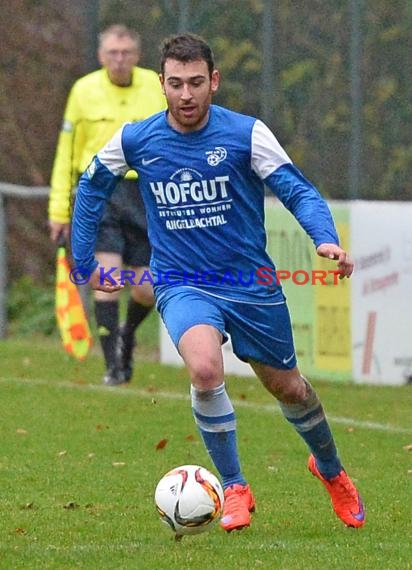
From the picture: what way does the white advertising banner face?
toward the camera

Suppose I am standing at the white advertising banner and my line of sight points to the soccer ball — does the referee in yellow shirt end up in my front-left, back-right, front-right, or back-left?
front-right

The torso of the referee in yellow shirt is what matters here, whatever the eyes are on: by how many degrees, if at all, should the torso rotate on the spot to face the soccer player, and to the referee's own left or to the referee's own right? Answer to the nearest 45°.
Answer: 0° — they already face them

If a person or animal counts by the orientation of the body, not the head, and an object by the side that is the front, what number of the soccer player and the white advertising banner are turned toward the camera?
2

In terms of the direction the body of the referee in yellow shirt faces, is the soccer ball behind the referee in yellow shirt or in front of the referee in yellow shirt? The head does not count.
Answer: in front

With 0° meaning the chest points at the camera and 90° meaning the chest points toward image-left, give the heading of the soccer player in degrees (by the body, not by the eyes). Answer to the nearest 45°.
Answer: approximately 0°

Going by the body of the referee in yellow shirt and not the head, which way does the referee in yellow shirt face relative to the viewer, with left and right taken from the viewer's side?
facing the viewer

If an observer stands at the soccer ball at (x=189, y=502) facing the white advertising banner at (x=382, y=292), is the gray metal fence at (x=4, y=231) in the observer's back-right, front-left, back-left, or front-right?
front-left

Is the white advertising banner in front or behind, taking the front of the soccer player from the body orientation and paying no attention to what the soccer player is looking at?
behind

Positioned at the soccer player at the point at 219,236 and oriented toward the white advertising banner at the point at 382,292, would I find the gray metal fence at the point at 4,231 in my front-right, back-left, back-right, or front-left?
front-left

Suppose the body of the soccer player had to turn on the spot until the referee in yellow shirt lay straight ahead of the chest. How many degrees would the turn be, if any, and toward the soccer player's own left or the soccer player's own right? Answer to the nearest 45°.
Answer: approximately 180°
